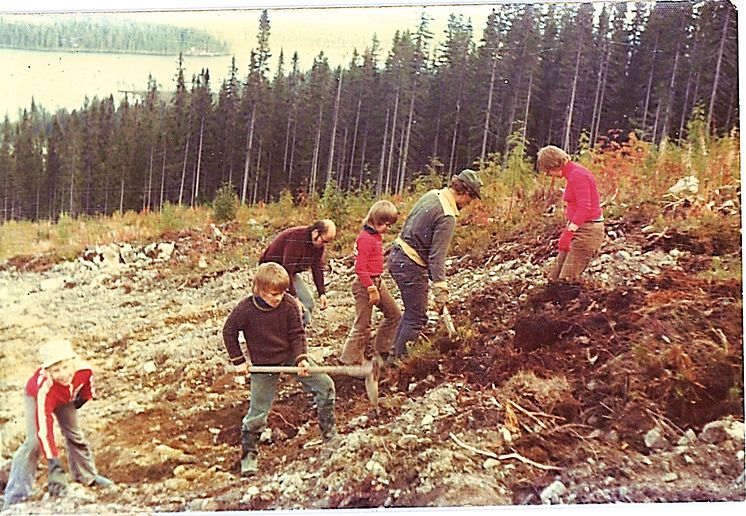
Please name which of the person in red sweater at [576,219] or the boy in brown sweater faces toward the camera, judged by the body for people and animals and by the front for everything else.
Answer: the boy in brown sweater

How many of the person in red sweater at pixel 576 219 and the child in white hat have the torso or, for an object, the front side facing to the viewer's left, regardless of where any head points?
1

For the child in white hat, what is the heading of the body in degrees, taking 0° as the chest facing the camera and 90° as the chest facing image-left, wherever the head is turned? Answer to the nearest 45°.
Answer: approximately 315°

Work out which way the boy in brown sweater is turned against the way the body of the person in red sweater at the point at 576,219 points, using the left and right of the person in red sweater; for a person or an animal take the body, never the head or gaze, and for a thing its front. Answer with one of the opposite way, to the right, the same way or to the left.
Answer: to the left

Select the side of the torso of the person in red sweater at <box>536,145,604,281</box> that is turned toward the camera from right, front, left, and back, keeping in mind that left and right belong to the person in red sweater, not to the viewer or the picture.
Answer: left

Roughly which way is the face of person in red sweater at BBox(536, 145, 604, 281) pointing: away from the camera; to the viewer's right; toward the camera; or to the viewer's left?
to the viewer's left

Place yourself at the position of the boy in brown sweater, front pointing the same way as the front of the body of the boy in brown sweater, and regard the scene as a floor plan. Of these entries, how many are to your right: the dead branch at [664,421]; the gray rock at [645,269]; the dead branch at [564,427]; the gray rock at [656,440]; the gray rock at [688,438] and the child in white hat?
1

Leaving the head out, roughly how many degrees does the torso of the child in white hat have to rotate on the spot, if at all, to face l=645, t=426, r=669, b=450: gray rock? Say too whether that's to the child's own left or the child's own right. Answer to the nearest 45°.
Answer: approximately 45° to the child's own left

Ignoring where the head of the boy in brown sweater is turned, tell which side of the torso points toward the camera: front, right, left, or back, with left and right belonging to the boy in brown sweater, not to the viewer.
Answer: front

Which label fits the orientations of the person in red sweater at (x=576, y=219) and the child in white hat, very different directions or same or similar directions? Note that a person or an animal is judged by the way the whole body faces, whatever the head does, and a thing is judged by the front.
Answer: very different directions

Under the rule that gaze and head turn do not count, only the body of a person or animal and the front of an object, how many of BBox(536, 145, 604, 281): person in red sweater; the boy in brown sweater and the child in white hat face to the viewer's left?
1

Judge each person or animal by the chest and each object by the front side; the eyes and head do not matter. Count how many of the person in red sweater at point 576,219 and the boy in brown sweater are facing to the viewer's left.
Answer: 1

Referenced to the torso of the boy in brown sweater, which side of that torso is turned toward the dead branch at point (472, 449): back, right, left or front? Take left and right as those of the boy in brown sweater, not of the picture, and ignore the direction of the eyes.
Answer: left
